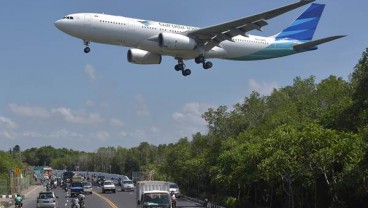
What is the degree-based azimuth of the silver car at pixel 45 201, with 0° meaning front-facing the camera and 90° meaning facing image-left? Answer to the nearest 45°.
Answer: approximately 180°
